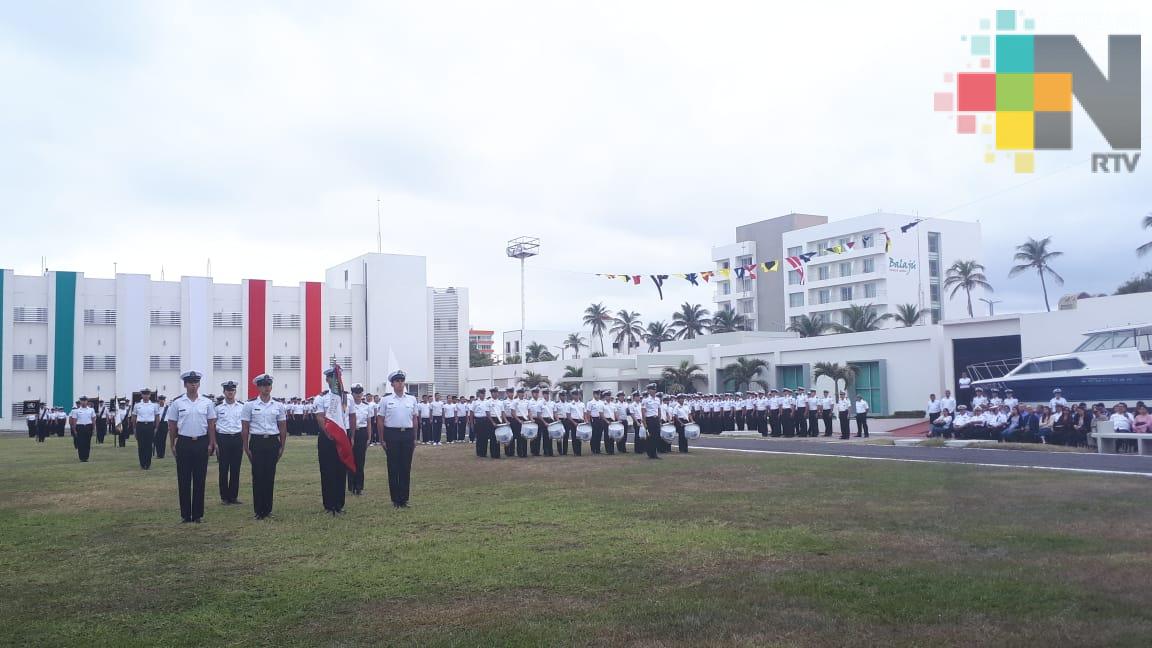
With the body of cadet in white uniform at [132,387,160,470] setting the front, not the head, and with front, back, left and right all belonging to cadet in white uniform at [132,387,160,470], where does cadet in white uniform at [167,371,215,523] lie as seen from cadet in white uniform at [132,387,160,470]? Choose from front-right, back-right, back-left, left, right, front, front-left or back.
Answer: front

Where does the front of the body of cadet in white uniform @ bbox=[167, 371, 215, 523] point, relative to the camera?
toward the camera

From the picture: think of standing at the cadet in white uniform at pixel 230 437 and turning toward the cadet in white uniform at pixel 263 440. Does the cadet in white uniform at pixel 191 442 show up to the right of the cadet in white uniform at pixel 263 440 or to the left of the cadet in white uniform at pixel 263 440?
right

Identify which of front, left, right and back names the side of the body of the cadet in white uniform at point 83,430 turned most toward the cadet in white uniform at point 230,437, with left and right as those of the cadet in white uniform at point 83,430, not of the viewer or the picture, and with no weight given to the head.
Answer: front

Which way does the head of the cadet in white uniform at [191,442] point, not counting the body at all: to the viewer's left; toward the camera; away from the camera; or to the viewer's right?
toward the camera

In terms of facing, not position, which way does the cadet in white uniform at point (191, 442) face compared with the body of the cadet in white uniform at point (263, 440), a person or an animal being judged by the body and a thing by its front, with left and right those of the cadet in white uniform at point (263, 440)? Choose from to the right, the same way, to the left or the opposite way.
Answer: the same way

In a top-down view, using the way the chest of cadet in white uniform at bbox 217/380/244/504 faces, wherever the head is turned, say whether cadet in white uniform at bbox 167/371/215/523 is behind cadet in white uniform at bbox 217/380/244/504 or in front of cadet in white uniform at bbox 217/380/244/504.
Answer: in front

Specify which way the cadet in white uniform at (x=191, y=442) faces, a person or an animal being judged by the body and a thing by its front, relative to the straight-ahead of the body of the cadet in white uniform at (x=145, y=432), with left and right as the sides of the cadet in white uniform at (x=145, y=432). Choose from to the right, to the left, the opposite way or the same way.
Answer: the same way

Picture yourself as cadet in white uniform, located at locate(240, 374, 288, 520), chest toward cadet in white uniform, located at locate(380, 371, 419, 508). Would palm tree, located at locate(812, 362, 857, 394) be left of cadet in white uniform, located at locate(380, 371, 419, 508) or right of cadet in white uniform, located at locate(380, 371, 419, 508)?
left

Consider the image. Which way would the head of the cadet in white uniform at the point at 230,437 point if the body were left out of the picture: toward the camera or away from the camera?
toward the camera

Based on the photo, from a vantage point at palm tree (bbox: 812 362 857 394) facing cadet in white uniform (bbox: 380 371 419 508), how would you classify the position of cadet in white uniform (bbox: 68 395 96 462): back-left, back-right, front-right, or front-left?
front-right

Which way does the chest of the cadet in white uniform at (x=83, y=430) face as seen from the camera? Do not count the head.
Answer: toward the camera

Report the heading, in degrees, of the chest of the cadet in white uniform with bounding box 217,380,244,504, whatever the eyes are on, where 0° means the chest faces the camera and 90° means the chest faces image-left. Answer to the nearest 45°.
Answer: approximately 0°

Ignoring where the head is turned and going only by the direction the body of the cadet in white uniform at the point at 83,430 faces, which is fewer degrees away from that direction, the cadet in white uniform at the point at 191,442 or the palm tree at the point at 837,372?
the cadet in white uniform

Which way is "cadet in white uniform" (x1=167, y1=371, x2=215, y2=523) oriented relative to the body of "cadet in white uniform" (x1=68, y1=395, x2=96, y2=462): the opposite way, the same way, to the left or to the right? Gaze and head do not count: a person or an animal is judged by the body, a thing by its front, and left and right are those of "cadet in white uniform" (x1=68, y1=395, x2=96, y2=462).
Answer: the same way

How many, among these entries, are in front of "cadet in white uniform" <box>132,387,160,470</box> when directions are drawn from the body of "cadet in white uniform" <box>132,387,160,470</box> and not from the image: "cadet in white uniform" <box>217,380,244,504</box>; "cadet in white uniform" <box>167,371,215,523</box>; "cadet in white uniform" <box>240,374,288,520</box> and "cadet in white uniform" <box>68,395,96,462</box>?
3

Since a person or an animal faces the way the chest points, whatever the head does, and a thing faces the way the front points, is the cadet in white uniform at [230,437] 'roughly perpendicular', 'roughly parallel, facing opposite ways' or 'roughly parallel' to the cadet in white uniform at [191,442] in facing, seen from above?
roughly parallel

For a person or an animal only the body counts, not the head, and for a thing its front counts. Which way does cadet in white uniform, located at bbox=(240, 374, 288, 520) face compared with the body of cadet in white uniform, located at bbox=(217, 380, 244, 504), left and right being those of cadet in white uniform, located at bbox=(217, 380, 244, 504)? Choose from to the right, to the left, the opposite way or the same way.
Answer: the same way
